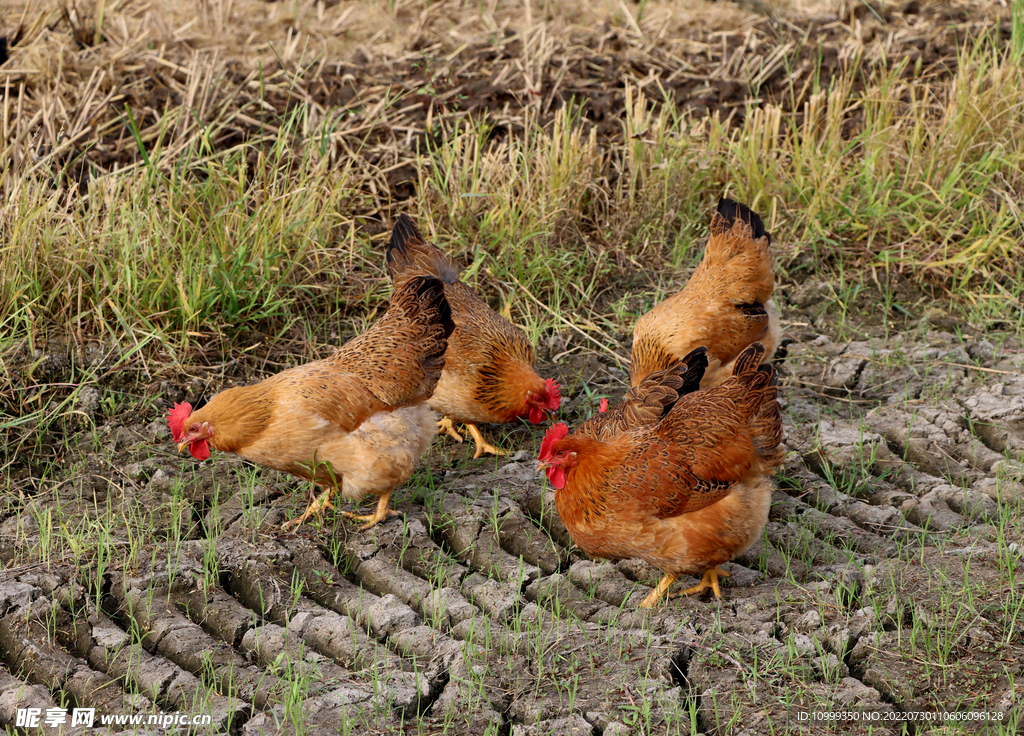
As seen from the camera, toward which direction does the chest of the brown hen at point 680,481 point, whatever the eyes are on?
to the viewer's left

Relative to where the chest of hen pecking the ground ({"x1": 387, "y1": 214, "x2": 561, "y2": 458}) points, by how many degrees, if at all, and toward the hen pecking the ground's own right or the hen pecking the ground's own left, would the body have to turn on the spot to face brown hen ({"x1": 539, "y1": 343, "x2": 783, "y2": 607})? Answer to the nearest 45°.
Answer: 0° — it already faces it

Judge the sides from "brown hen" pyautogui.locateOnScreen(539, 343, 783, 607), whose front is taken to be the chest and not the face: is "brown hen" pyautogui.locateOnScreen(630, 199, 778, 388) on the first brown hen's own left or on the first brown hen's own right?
on the first brown hen's own right

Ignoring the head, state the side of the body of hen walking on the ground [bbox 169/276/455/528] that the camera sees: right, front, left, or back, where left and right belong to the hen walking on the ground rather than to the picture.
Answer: left

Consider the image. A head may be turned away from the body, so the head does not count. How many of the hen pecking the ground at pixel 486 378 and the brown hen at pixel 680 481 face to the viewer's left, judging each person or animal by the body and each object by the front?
1

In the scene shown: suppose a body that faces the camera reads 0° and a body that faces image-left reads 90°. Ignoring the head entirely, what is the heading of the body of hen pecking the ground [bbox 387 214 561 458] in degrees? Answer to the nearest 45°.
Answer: approximately 315°

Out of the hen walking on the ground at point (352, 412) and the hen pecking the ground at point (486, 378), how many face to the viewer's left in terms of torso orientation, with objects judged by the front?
1

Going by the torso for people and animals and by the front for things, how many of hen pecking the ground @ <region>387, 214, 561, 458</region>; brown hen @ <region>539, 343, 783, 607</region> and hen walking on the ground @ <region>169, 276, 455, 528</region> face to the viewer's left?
2

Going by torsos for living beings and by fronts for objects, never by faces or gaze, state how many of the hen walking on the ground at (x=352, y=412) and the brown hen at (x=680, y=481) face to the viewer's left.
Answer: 2
